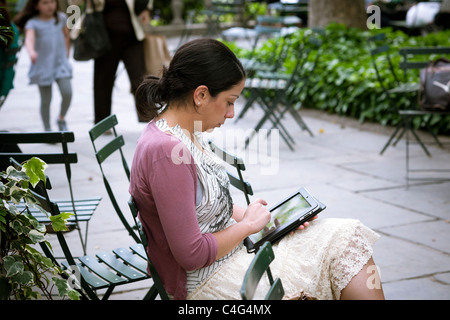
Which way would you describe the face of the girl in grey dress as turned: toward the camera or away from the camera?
toward the camera

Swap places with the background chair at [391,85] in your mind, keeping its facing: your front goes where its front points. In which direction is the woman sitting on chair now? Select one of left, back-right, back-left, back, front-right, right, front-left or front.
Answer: right

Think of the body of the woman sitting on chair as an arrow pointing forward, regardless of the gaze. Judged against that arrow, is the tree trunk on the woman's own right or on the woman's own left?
on the woman's own left

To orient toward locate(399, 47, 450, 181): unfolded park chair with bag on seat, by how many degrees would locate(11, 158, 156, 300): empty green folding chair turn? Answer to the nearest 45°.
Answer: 0° — it already faces it

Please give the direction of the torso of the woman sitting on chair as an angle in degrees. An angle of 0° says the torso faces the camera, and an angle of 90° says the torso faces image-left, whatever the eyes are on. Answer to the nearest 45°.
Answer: approximately 270°

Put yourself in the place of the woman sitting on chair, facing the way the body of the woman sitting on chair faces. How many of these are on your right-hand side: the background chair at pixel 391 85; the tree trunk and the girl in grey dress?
0

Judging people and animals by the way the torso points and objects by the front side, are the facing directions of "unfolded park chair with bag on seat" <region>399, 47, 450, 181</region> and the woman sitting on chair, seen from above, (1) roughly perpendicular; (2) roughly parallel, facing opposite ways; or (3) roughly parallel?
roughly perpendicular

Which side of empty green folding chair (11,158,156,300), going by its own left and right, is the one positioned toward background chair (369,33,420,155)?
front

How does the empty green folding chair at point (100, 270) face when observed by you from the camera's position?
facing away from the viewer and to the right of the viewer

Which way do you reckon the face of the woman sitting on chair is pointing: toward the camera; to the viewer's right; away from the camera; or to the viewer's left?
to the viewer's right

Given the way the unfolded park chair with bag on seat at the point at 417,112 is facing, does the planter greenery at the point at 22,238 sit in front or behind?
in front
